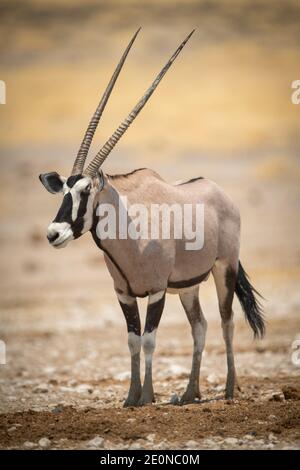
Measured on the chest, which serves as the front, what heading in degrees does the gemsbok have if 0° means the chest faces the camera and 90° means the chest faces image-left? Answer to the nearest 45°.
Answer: approximately 45°
